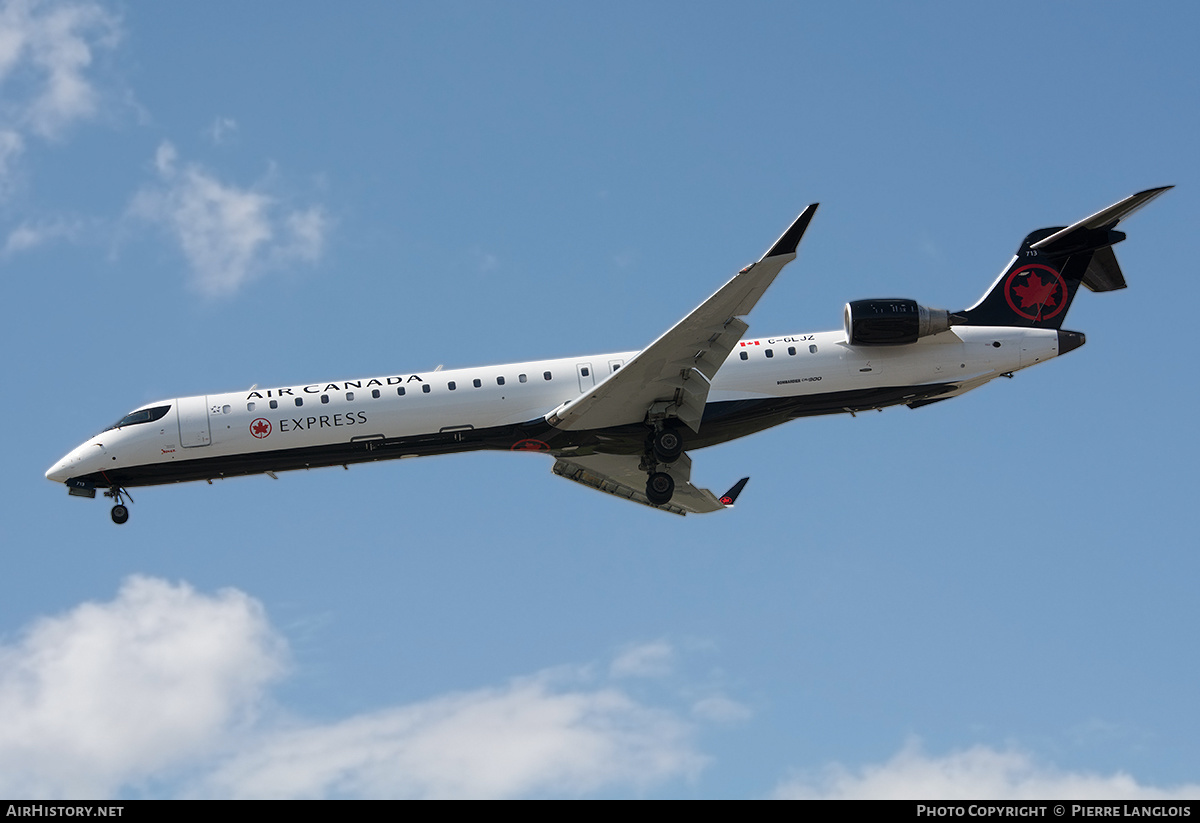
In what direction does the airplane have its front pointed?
to the viewer's left
